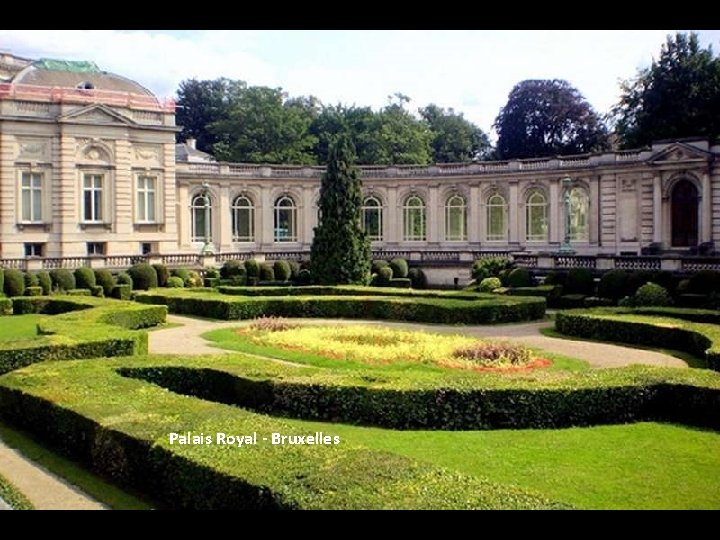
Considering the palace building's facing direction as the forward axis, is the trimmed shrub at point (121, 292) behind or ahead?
ahead

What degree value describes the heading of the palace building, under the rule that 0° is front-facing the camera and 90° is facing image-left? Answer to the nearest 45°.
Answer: approximately 0°

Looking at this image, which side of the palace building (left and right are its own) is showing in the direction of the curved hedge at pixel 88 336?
front

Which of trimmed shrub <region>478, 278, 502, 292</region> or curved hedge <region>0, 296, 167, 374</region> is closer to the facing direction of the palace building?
the curved hedge
